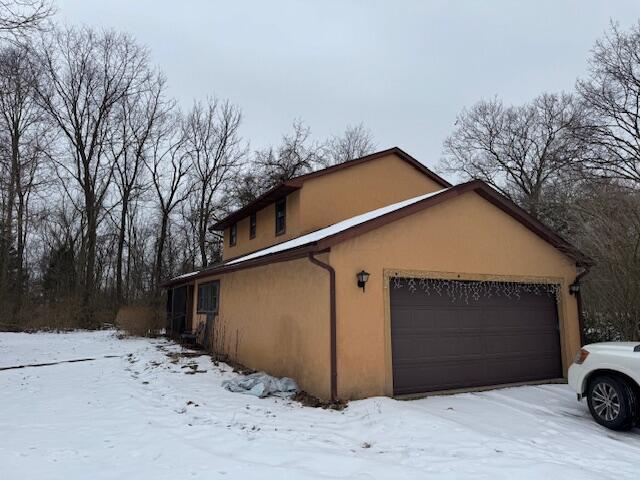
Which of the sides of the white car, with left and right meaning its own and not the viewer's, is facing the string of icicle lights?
front

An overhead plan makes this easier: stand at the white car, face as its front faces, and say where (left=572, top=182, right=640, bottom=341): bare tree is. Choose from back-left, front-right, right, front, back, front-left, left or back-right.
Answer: front-right

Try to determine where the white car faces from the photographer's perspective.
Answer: facing away from the viewer and to the left of the viewer

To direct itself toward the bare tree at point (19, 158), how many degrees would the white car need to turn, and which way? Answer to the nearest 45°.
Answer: approximately 45° to its left

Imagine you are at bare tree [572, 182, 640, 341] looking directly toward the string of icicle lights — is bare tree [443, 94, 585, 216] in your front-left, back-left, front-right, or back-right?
back-right

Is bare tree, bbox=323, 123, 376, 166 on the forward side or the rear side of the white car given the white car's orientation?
on the forward side

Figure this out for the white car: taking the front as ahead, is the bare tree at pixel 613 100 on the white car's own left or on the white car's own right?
on the white car's own right

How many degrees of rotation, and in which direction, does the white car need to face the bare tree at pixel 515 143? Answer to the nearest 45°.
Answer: approximately 45° to its right

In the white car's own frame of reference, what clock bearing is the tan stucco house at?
The tan stucco house is roughly at 11 o'clock from the white car.

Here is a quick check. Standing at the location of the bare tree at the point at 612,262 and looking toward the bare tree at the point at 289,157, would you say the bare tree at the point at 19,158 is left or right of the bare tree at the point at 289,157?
left

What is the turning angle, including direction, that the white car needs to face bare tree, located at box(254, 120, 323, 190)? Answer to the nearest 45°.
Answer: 0° — it already faces it
